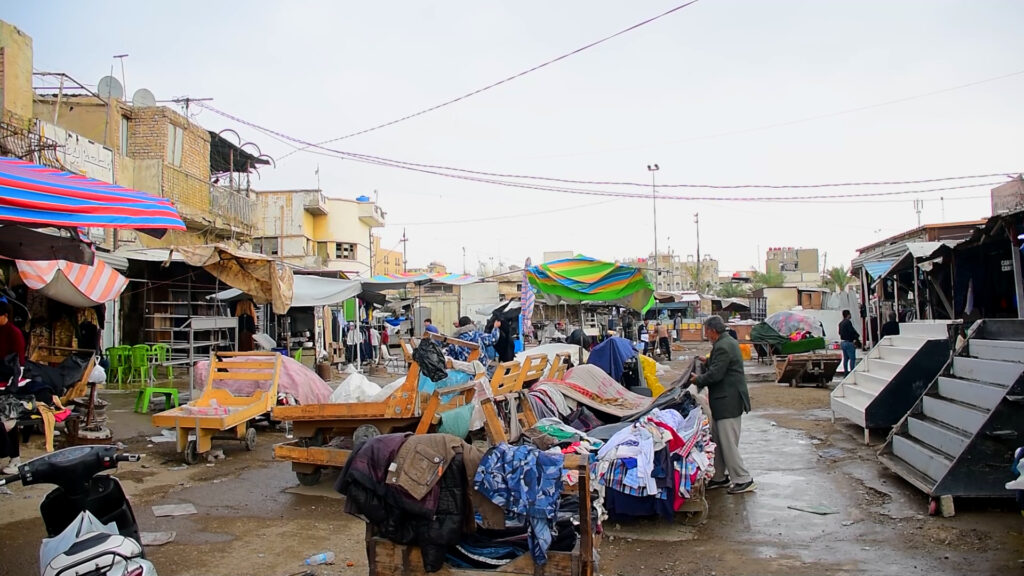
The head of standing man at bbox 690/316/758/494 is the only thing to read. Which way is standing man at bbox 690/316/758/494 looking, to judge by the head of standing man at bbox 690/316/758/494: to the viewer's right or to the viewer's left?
to the viewer's left

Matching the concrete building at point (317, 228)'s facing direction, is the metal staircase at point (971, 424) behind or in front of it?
in front

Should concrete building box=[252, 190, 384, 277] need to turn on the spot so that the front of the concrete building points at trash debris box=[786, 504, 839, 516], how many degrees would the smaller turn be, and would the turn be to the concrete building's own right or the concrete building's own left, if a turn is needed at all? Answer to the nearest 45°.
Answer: approximately 45° to the concrete building's own right

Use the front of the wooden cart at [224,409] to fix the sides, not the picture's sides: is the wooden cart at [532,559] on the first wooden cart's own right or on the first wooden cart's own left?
on the first wooden cart's own left

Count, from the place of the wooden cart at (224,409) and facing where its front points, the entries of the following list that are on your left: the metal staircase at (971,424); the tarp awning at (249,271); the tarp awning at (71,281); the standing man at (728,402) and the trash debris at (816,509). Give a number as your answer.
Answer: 3

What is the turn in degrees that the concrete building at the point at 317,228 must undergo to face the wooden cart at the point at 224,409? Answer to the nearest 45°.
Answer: approximately 45° to its right

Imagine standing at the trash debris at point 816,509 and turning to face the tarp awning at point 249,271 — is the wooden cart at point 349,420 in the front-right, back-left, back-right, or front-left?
front-left

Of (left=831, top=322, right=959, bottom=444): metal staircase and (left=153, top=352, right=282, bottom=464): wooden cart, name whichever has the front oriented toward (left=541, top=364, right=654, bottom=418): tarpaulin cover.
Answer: the metal staircase

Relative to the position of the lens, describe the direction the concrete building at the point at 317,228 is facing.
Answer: facing the viewer and to the right of the viewer

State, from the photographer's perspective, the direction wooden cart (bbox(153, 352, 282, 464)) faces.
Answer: facing the viewer and to the left of the viewer

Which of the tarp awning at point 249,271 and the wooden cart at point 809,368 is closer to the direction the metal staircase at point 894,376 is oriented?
the tarp awning

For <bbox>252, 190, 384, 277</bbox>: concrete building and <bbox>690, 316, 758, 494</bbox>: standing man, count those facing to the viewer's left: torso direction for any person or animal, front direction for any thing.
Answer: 1

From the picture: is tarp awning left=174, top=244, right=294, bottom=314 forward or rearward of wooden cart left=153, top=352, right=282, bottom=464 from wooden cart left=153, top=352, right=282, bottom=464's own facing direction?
rearward

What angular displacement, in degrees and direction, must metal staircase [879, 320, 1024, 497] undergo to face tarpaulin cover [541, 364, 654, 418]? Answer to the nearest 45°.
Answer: approximately 45° to its right

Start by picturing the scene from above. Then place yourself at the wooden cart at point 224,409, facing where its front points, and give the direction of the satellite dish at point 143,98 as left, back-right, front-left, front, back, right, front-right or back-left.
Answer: back-right

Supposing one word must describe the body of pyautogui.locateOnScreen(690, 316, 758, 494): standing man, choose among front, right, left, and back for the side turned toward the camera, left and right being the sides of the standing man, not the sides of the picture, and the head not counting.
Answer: left

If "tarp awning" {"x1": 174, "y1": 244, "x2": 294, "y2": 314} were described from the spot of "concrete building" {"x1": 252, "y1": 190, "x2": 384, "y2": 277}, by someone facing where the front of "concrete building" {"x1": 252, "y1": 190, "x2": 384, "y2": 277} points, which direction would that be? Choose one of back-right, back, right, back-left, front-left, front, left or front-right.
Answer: front-right

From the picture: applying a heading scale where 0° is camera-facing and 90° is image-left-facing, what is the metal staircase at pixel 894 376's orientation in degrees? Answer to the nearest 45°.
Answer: approximately 45°
